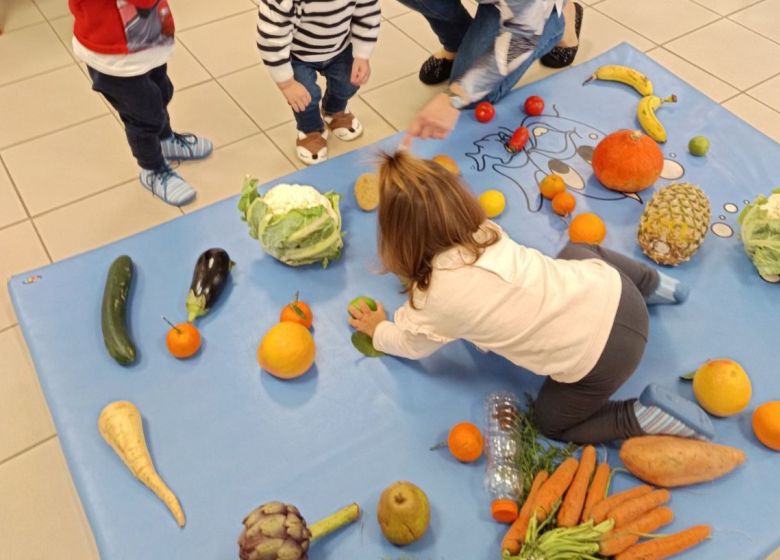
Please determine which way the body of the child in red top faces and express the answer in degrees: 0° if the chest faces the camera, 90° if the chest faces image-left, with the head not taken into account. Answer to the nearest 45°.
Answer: approximately 315°

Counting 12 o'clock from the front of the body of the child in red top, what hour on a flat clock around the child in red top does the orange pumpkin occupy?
The orange pumpkin is roughly at 11 o'clock from the child in red top.

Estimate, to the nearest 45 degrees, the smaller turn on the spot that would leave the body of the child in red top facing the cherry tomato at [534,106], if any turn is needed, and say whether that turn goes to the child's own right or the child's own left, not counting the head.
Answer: approximately 45° to the child's own left
